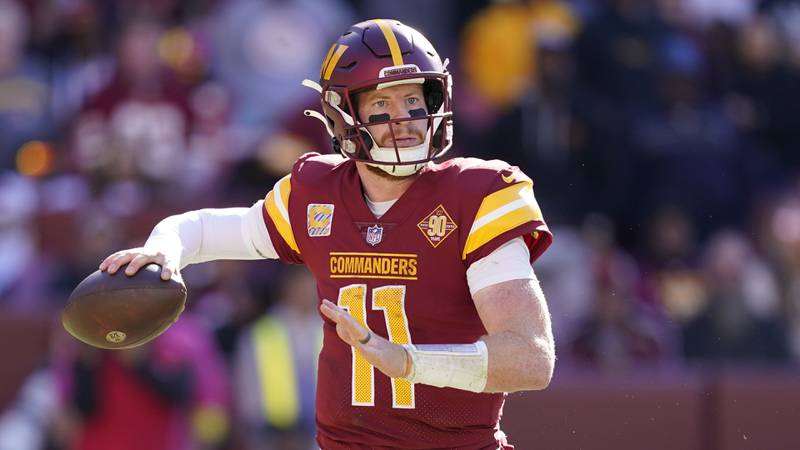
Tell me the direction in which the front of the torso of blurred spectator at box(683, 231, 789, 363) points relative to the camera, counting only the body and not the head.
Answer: toward the camera

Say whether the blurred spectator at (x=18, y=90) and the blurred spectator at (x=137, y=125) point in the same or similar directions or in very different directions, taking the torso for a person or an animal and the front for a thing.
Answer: same or similar directions

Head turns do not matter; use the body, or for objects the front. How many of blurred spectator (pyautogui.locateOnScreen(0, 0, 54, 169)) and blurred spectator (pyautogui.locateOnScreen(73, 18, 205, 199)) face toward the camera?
2

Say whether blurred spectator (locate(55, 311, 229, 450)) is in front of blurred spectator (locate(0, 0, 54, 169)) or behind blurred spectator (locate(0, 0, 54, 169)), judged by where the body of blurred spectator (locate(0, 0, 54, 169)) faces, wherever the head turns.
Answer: in front

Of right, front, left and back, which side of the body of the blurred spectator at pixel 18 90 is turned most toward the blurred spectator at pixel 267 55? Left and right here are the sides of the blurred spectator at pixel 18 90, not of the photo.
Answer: left

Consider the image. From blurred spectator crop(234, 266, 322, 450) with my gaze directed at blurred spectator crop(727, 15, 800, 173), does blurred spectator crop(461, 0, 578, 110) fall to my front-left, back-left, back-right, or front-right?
front-left

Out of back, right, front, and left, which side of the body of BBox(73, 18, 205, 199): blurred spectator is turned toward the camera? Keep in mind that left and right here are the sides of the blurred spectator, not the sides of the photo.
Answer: front

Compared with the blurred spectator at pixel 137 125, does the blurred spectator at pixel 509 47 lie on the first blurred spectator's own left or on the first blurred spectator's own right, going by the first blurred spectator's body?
on the first blurred spectator's own left

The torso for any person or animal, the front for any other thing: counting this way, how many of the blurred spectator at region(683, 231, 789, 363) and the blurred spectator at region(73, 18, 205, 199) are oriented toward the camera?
2

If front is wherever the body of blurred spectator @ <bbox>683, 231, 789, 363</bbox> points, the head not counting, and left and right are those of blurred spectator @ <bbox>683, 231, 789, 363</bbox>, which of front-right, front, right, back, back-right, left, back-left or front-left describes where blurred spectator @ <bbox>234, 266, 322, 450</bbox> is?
front-right

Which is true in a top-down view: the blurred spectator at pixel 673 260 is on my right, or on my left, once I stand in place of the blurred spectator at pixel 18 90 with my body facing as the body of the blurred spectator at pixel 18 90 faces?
on my left

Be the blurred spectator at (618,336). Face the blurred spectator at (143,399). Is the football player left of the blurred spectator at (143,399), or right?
left

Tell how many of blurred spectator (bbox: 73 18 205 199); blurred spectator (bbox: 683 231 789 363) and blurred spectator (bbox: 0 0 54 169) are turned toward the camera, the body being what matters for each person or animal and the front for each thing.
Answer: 3
